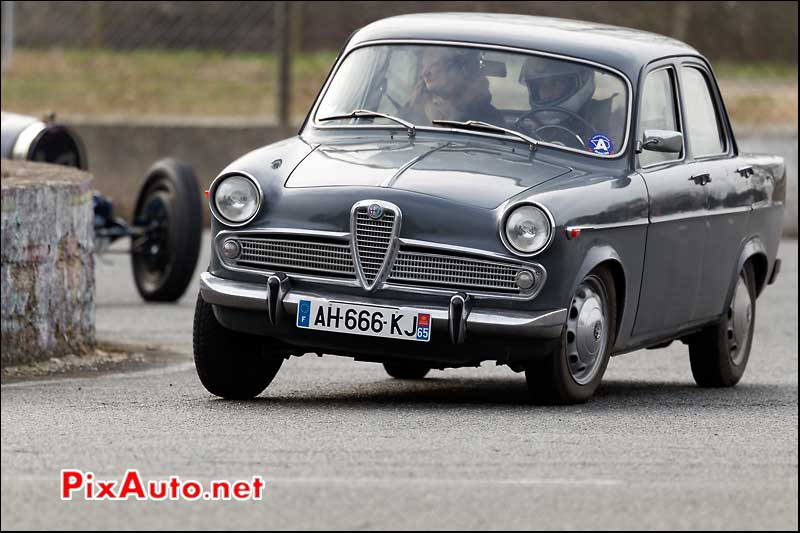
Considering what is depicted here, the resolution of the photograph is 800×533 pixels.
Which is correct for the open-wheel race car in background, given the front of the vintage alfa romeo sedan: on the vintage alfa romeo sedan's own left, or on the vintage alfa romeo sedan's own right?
on the vintage alfa romeo sedan's own right

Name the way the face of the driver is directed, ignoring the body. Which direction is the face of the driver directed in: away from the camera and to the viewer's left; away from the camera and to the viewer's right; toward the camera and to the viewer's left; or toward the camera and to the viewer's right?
toward the camera and to the viewer's left

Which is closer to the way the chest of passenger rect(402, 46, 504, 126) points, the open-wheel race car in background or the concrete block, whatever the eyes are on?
the concrete block

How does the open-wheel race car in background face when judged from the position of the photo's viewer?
facing the viewer and to the right of the viewer

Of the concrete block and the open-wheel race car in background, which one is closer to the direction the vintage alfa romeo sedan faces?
the concrete block

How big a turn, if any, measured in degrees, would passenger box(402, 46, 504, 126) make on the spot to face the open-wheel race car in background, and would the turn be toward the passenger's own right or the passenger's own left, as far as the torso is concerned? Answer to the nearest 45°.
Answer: approximately 90° to the passenger's own right

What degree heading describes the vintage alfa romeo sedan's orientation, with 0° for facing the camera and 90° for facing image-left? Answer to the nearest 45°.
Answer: approximately 45°

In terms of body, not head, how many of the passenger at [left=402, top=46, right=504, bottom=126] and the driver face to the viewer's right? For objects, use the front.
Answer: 0

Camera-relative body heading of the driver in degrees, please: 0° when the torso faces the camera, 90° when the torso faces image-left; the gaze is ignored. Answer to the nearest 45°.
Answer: approximately 45°

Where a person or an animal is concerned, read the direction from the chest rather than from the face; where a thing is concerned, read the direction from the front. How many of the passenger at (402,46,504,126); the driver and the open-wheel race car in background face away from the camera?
0

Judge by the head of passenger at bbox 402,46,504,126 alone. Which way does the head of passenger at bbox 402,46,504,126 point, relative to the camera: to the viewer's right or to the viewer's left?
to the viewer's left

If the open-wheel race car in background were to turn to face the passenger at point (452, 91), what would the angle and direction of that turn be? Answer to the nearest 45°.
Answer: approximately 45° to its right

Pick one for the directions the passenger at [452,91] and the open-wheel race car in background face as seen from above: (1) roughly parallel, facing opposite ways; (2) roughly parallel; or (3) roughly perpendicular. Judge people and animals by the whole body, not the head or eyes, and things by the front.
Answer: roughly perpendicular

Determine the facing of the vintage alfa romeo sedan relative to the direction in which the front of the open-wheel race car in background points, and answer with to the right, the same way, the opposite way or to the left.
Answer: to the right

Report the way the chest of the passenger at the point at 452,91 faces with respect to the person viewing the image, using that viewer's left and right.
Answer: facing the viewer and to the left of the viewer

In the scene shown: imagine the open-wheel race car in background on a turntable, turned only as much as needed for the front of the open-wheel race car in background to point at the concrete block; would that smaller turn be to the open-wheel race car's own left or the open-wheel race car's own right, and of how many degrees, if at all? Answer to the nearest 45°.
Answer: approximately 45° to the open-wheel race car's own right

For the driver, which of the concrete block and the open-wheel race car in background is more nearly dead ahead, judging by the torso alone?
the concrete block
